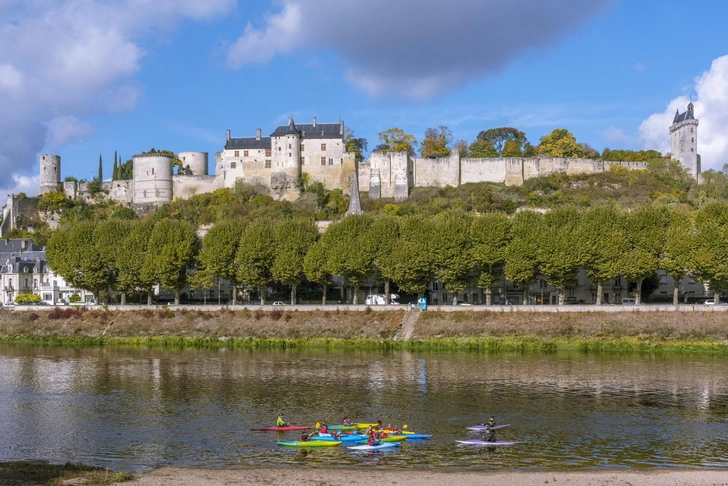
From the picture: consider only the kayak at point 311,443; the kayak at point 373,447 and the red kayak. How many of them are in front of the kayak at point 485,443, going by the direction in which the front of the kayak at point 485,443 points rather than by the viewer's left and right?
3

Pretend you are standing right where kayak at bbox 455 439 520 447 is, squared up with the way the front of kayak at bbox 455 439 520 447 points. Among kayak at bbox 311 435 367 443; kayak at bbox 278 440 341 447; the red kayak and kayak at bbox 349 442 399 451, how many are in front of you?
4

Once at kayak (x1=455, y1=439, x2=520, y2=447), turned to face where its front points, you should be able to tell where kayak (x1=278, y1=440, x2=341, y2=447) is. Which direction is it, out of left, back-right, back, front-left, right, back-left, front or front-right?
front

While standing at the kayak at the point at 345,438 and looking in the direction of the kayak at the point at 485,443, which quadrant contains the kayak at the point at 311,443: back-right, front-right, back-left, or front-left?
back-right

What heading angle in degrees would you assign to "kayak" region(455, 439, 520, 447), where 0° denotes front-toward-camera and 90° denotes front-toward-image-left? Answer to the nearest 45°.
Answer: approximately 90°

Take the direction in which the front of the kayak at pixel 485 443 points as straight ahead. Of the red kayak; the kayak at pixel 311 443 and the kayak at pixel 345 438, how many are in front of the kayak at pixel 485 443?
3

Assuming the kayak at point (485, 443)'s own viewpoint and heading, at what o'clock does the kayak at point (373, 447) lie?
the kayak at point (373, 447) is roughly at 12 o'clock from the kayak at point (485, 443).

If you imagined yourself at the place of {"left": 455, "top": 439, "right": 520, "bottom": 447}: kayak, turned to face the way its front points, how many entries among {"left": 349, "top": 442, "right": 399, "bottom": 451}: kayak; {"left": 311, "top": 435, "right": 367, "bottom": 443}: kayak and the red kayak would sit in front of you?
3

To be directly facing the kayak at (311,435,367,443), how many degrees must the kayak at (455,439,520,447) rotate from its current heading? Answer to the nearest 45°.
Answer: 0° — it already faces it

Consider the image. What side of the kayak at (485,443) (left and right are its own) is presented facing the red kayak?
front
